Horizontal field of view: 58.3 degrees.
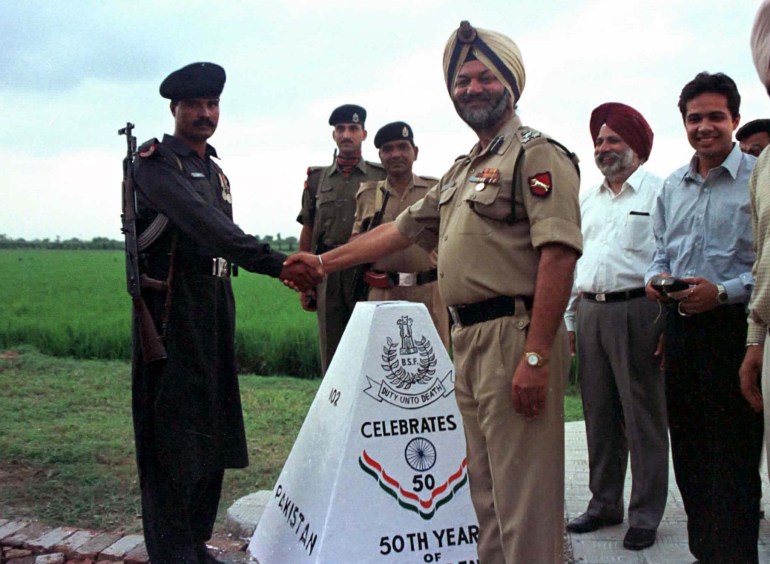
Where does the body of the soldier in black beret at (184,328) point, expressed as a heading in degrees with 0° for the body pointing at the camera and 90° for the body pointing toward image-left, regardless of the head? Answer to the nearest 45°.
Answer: approximately 315°

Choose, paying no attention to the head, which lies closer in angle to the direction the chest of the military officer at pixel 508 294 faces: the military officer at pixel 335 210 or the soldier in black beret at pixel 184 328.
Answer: the soldier in black beret

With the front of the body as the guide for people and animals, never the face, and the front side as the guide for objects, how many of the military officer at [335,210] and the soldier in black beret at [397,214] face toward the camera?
2

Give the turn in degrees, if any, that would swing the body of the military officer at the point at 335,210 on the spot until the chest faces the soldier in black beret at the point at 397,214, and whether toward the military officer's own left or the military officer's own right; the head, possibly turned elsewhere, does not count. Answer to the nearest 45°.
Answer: approximately 45° to the military officer's own left

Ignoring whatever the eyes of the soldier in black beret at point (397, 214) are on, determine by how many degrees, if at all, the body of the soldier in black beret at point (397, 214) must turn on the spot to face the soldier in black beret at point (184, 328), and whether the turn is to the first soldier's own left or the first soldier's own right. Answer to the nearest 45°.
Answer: approximately 45° to the first soldier's own right

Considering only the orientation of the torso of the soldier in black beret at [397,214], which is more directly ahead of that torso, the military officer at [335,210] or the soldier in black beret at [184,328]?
the soldier in black beret

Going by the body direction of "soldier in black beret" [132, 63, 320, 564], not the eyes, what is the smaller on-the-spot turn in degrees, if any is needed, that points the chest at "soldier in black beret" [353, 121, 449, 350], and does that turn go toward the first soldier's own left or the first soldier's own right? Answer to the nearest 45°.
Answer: approximately 90° to the first soldier's own left

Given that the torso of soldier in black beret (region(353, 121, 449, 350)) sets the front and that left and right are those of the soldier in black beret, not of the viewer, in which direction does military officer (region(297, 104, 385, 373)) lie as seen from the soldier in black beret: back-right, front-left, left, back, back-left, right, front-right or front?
back-right
